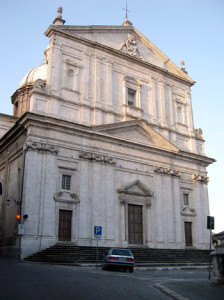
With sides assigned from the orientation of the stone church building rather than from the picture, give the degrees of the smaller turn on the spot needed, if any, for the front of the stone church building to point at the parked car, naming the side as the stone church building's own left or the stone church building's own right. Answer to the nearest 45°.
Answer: approximately 45° to the stone church building's own right

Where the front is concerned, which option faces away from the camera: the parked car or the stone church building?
the parked car

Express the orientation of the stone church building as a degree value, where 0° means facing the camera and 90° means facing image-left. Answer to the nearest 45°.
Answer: approximately 315°

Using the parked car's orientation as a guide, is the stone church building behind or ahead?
ahead

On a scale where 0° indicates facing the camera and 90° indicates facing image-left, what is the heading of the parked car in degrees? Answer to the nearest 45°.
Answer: approximately 180°
